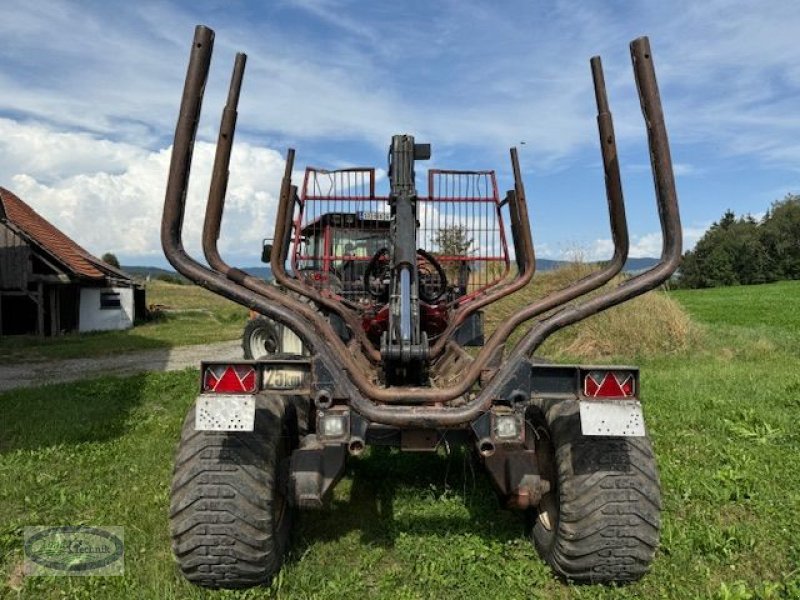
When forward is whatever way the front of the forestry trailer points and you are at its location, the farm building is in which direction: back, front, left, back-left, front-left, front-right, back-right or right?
front-left

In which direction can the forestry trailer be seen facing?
away from the camera
